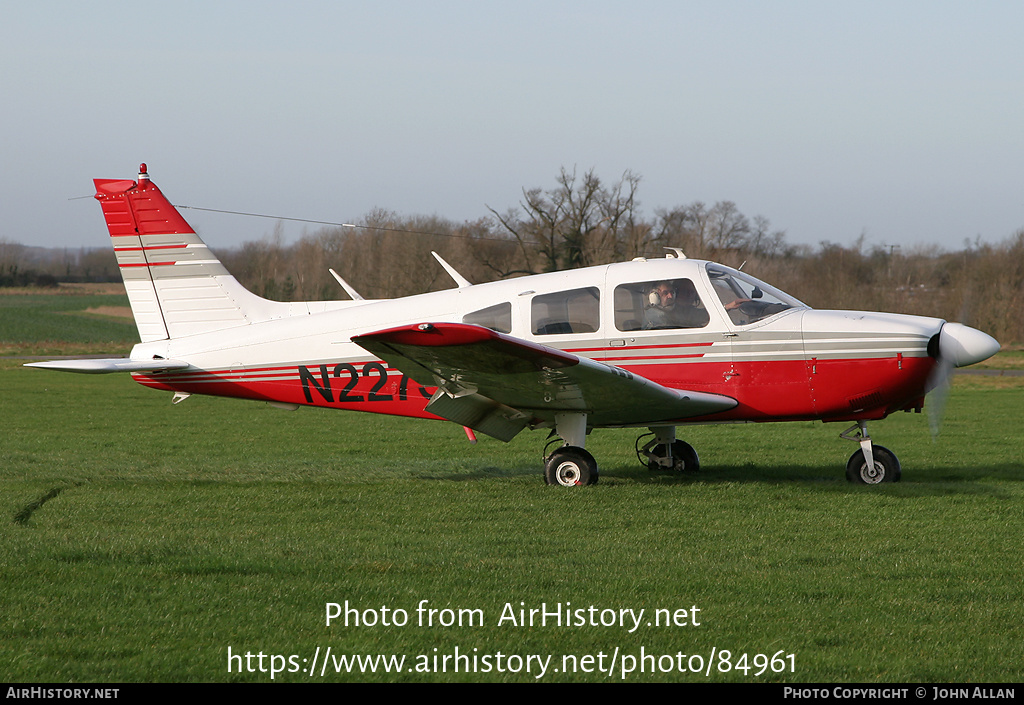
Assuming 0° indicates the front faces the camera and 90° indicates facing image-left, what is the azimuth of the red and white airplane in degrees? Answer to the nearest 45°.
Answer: approximately 270°
